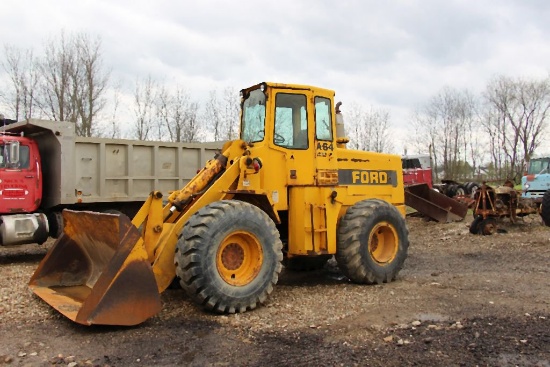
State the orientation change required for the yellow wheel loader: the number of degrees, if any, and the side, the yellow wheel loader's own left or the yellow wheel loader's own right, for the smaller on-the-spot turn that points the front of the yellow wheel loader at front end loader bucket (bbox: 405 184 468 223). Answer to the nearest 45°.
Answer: approximately 180°

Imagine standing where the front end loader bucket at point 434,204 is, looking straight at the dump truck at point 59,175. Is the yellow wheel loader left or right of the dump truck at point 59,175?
left

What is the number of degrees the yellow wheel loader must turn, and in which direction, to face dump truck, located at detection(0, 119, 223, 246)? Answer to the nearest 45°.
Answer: approximately 90° to its right

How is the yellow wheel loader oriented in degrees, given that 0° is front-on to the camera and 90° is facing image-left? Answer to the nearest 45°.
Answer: approximately 45°

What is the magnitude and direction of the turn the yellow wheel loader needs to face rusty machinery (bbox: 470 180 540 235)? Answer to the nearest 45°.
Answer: approximately 180°
